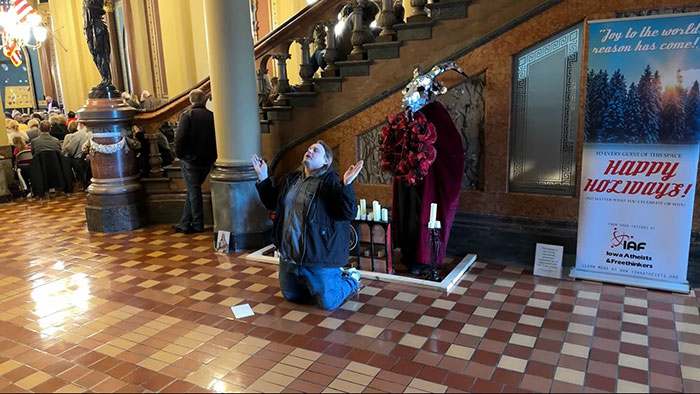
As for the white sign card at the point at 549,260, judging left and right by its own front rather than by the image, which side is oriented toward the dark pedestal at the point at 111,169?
right

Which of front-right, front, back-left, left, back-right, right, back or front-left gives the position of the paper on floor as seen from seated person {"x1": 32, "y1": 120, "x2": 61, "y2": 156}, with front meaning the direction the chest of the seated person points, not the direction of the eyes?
back

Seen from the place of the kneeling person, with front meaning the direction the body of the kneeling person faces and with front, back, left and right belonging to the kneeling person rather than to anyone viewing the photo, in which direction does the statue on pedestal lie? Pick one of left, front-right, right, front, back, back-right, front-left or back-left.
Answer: right

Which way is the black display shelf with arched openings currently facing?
toward the camera

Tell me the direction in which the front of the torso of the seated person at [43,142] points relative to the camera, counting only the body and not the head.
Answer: away from the camera

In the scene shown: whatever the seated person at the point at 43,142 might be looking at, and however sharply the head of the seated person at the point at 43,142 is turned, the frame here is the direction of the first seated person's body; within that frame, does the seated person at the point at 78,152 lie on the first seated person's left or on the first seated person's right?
on the first seated person's right

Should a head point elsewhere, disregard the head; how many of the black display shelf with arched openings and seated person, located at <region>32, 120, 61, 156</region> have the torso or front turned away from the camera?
1

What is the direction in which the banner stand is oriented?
toward the camera

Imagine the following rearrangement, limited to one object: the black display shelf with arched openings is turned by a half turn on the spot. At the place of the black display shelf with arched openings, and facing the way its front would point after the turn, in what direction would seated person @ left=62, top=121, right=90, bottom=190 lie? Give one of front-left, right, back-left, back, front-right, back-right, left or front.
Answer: front-left

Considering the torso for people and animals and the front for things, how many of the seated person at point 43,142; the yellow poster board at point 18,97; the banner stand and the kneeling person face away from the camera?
1

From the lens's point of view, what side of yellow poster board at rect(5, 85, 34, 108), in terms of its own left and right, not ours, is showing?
front

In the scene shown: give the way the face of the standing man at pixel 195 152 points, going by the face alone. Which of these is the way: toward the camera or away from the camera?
away from the camera

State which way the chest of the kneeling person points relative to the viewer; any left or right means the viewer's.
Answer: facing the viewer and to the left of the viewer
